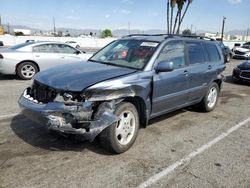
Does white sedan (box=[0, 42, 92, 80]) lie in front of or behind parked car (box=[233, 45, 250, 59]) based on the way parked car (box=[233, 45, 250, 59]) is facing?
in front

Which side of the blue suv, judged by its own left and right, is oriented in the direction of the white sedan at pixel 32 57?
right

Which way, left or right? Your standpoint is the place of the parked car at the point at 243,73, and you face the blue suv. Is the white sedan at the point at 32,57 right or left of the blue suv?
right

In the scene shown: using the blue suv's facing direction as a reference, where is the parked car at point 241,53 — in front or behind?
behind

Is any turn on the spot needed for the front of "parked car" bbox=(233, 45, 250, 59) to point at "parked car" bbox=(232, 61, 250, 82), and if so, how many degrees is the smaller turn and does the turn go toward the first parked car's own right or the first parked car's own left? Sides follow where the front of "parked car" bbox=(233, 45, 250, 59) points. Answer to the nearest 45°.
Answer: approximately 45° to the first parked car's own left

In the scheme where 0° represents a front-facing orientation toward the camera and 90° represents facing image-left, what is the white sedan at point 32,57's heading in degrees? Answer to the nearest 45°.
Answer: approximately 270°

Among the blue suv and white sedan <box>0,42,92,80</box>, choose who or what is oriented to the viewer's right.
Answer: the white sedan

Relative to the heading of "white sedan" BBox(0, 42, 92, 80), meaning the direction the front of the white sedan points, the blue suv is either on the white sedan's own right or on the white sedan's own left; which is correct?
on the white sedan's own right

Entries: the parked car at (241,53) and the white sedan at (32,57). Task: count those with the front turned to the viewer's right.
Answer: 1

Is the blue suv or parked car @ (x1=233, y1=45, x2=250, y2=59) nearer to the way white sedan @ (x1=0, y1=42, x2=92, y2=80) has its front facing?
the parked car

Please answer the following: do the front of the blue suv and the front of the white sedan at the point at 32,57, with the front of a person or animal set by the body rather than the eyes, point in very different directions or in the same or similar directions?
very different directions

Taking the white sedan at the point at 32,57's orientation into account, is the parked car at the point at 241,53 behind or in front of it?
in front

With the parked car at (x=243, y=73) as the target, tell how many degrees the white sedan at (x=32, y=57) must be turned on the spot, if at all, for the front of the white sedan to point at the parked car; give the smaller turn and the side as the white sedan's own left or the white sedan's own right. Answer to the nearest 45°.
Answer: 0° — it already faces it
